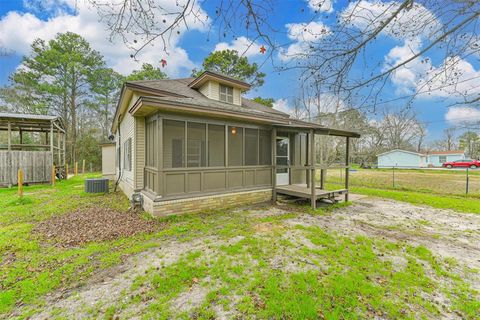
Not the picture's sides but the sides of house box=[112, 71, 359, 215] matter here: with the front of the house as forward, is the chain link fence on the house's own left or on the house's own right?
on the house's own left

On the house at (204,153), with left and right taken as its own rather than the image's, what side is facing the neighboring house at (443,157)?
left

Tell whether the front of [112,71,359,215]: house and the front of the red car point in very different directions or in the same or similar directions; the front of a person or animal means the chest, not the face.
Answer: very different directions

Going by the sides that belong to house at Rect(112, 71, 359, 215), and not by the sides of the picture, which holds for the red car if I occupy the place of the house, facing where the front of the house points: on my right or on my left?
on my left
